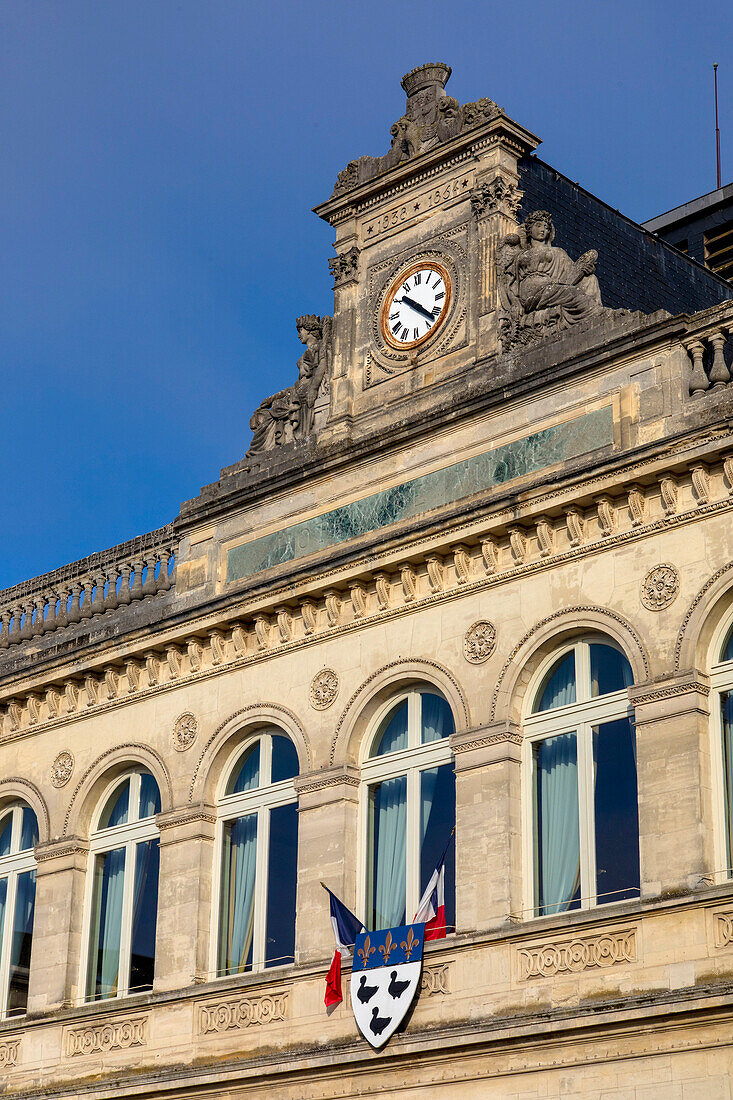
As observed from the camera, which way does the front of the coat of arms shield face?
facing the viewer and to the left of the viewer

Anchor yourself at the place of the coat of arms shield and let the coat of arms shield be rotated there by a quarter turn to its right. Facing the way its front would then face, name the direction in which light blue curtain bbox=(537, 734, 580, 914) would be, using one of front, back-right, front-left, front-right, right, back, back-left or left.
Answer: back

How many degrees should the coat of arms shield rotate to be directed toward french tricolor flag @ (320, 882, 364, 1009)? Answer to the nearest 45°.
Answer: approximately 90° to its right
